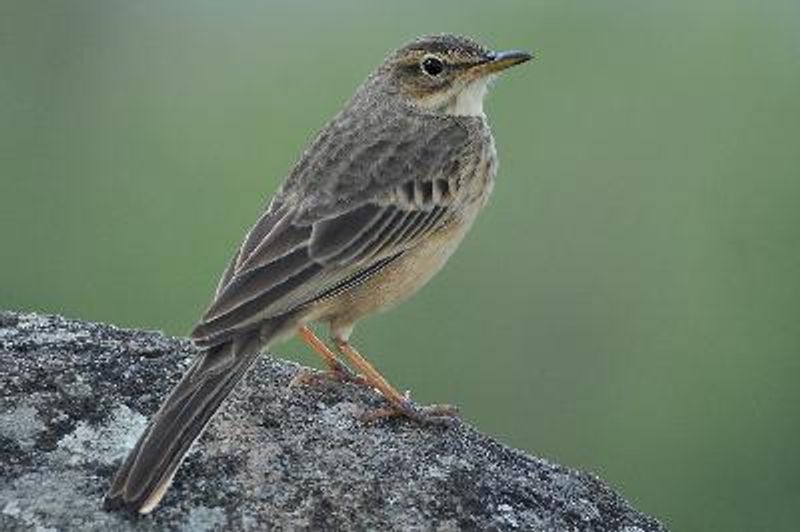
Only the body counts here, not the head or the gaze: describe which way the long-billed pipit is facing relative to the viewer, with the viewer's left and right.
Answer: facing to the right of the viewer
